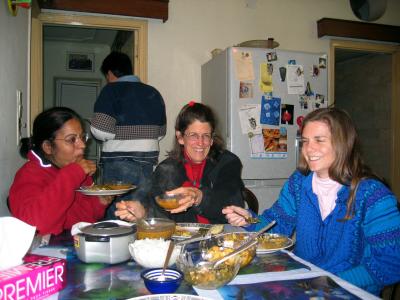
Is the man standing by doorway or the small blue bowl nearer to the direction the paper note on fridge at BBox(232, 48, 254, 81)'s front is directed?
the small blue bowl

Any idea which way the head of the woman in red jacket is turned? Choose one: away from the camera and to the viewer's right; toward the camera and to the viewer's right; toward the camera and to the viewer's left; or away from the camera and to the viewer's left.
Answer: toward the camera and to the viewer's right
